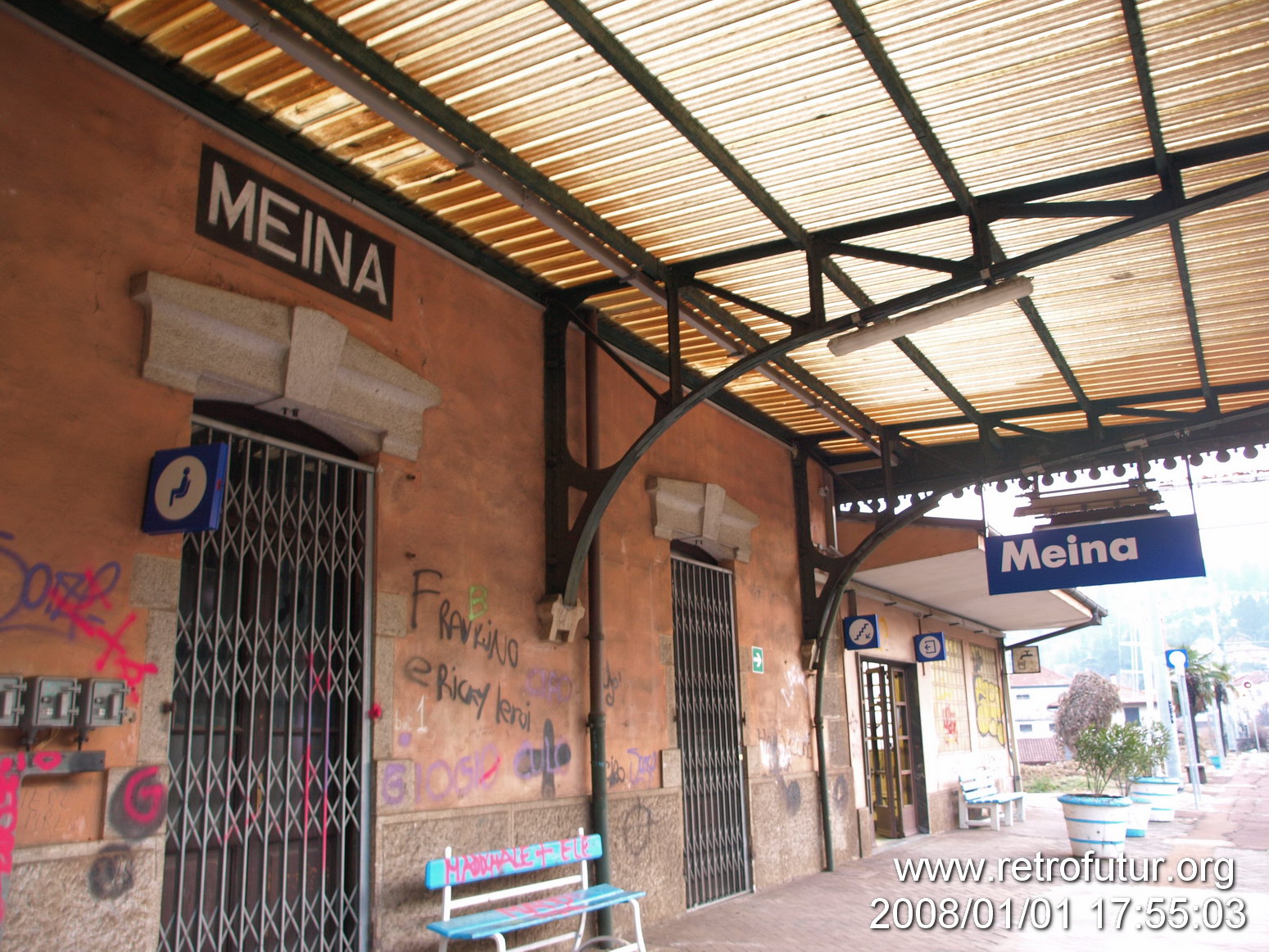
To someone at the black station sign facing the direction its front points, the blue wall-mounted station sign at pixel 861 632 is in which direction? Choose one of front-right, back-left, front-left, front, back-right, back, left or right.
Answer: left

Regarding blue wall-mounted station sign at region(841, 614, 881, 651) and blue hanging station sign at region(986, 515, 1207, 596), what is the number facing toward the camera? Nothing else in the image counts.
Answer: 2

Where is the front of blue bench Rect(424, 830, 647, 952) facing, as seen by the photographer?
facing the viewer and to the right of the viewer

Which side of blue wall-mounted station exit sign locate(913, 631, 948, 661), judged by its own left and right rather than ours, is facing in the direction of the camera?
front

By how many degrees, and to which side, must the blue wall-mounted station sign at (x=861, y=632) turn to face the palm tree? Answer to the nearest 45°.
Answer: approximately 180°

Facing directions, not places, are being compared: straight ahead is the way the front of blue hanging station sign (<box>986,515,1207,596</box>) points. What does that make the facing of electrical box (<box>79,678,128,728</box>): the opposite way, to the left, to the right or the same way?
to the left

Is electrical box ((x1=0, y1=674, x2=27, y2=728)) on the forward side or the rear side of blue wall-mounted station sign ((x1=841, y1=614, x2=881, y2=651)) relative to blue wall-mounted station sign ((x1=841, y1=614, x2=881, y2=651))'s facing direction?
on the forward side

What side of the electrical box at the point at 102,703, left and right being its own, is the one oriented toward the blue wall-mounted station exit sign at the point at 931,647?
left

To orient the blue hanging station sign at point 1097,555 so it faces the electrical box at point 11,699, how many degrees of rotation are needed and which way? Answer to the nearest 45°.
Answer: approximately 45° to its right

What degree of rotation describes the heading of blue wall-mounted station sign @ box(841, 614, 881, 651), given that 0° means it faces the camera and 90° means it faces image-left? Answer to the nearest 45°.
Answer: approximately 0°

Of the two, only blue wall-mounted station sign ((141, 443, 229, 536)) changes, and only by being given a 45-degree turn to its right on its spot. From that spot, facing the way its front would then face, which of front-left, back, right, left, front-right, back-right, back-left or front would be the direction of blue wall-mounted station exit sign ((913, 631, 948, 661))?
back-right

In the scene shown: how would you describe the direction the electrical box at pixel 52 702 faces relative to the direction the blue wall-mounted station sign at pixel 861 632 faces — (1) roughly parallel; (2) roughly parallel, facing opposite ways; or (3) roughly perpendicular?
roughly perpendicular
